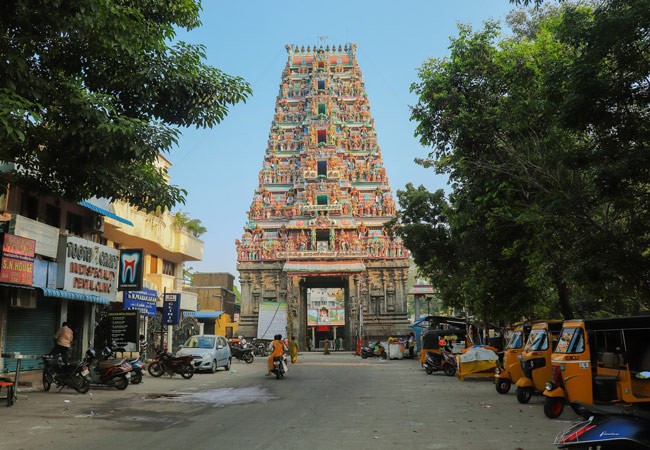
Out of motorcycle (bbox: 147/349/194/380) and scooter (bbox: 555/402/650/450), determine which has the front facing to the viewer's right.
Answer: scooter (bbox: 555/402/650/450)

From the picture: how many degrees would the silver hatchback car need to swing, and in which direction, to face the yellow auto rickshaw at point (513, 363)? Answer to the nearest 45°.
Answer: approximately 90° to its left

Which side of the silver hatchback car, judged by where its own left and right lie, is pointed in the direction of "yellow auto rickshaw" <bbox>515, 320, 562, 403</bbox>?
left

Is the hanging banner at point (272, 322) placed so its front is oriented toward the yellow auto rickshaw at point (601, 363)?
yes

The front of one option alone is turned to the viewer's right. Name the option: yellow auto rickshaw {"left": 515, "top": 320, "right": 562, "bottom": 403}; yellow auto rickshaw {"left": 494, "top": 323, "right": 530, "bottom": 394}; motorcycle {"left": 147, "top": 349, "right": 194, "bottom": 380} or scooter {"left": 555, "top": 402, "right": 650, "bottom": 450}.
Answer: scooter {"left": 555, "top": 402, "right": 650, "bottom": 450}

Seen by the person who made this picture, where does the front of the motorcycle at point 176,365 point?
facing to the left of the viewer

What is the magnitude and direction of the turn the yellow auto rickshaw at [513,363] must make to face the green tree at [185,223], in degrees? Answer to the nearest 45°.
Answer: approximately 90° to its right

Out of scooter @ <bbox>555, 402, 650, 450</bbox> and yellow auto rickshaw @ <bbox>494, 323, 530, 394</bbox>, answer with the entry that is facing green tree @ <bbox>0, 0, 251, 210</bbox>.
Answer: the yellow auto rickshaw

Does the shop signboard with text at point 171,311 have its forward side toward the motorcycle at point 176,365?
yes

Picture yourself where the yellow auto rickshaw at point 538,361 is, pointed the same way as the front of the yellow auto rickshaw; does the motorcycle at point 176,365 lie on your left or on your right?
on your right

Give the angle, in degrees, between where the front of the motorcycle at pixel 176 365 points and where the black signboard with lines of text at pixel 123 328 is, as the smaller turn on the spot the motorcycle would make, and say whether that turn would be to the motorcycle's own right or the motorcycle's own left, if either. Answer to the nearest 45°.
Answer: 0° — it already faces it
